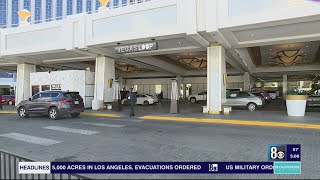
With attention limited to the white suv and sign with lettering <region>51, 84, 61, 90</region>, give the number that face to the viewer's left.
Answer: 1

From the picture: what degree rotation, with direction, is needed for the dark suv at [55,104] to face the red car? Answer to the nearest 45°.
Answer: approximately 45° to its right

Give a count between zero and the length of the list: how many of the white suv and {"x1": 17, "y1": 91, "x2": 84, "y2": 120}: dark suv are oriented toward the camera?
0

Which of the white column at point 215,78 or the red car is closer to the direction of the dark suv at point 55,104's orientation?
the red car

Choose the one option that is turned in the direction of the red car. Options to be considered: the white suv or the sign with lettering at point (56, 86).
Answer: the white suv

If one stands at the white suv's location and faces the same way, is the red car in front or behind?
in front

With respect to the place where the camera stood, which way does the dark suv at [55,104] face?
facing away from the viewer and to the left of the viewer

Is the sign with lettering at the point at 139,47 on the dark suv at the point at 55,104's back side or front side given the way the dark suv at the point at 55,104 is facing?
on the back side

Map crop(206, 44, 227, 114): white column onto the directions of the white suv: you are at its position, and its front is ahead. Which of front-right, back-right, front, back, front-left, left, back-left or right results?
left

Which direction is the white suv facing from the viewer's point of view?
to the viewer's left
